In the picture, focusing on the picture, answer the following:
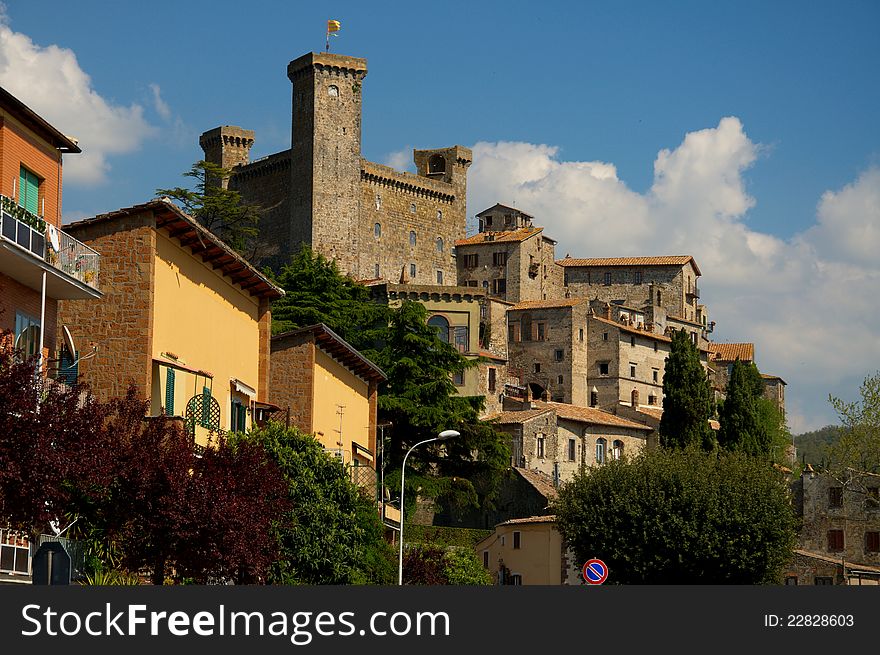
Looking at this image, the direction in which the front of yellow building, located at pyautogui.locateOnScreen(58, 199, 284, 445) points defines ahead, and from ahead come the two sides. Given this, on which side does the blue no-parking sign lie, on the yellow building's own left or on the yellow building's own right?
on the yellow building's own left

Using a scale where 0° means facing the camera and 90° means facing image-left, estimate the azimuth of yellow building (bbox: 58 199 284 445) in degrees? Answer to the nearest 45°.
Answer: approximately 315°

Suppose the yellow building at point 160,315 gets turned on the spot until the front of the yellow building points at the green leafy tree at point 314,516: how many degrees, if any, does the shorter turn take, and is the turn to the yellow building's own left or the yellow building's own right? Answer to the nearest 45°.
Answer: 0° — it already faces it

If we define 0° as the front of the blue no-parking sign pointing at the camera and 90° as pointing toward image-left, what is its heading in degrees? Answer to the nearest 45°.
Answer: approximately 0°
